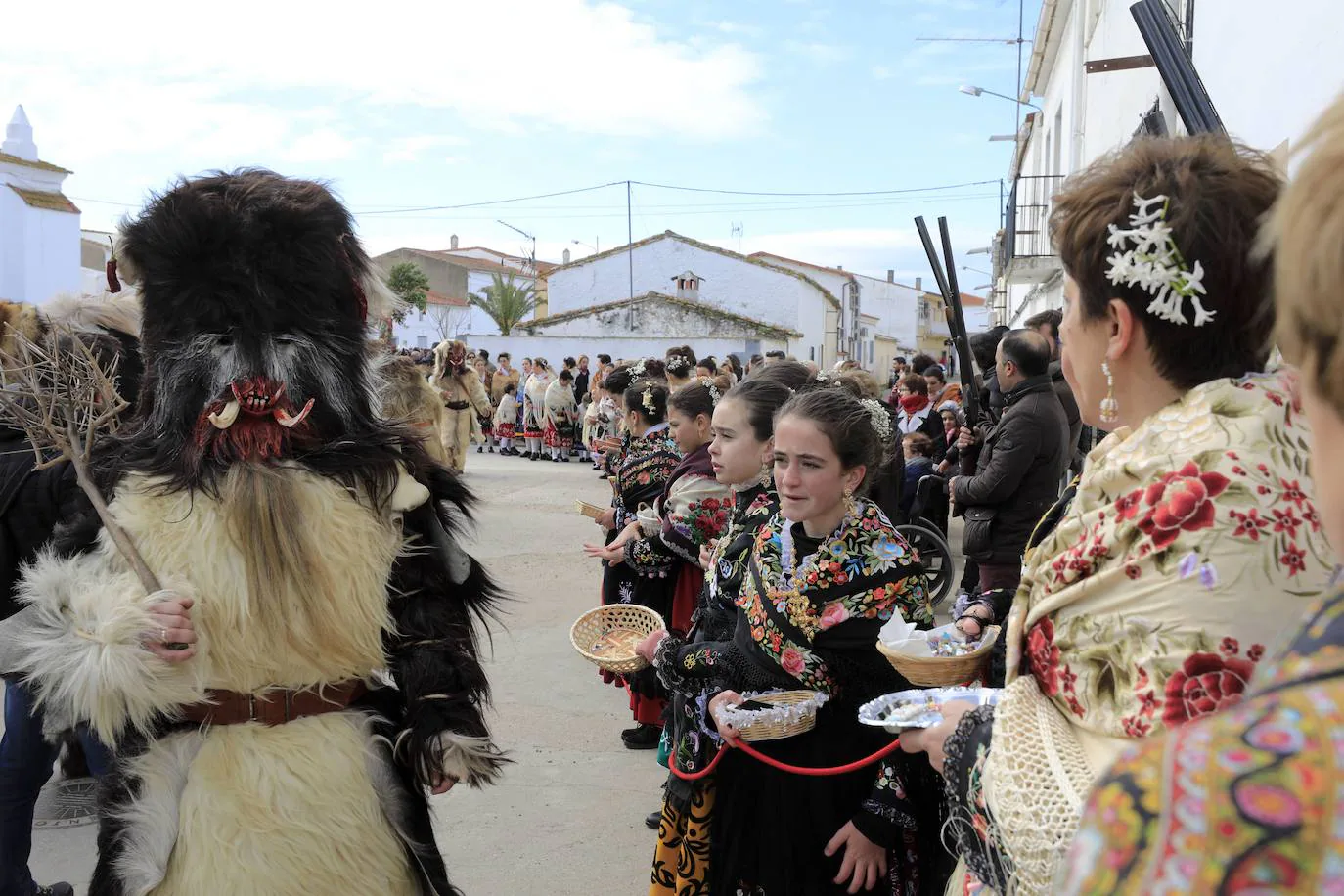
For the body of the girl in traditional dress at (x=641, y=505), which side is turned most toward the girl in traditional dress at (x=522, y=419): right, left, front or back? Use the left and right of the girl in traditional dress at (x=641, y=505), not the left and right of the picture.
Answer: right

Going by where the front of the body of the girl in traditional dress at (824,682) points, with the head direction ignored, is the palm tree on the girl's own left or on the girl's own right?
on the girl's own right

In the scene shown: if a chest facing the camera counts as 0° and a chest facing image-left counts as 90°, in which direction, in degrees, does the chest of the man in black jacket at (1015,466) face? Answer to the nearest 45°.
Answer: approximately 90°

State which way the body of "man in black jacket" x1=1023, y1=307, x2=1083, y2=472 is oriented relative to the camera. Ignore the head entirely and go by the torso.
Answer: to the viewer's left

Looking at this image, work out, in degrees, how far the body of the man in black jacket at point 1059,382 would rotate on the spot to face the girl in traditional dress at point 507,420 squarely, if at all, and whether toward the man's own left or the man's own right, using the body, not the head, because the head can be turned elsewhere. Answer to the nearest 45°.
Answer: approximately 45° to the man's own right

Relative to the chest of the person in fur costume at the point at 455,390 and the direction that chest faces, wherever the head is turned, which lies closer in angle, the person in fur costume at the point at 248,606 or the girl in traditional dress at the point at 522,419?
the person in fur costume

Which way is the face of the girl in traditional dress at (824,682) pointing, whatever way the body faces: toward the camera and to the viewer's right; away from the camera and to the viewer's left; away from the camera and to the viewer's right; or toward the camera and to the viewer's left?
toward the camera and to the viewer's left

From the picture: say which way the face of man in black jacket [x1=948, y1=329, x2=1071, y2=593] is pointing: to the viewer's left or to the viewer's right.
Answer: to the viewer's left

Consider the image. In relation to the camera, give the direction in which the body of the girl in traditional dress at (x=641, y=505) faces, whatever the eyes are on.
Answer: to the viewer's left

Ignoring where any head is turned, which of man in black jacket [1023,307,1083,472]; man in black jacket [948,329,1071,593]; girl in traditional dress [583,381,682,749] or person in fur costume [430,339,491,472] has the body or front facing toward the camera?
the person in fur costume

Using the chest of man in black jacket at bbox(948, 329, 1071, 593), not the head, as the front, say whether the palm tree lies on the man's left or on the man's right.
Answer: on the man's right

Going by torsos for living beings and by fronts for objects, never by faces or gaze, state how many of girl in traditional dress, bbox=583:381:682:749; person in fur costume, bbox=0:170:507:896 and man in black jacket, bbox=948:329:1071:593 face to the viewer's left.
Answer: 2
